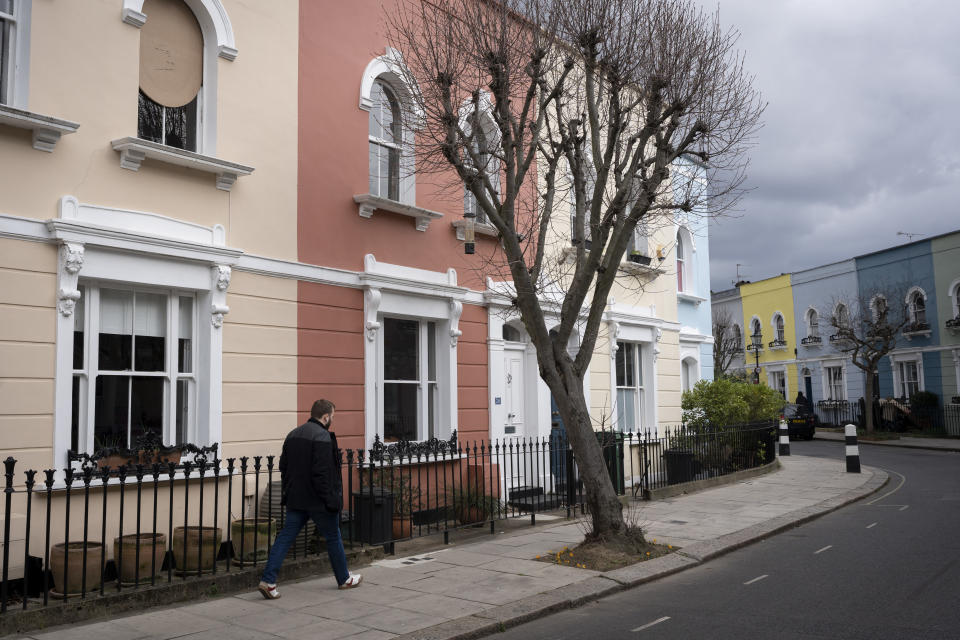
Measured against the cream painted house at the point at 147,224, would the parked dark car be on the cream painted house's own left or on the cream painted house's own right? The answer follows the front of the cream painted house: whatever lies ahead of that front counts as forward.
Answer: on the cream painted house's own left

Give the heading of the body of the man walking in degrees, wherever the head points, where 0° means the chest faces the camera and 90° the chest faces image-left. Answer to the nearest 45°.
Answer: approximately 225°

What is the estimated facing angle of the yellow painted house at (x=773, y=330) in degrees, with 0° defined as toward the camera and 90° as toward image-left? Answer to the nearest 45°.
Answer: approximately 45°

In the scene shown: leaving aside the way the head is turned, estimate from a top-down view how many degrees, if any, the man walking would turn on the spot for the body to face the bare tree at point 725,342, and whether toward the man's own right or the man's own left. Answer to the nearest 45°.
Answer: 0° — they already face it

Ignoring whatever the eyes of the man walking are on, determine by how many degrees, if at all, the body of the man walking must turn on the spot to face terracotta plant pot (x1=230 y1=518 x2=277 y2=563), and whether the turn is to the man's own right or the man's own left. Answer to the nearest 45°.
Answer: approximately 90° to the man's own left

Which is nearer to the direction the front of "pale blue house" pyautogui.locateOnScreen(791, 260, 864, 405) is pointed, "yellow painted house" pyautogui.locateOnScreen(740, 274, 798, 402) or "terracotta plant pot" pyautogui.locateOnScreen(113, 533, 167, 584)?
the terracotta plant pot

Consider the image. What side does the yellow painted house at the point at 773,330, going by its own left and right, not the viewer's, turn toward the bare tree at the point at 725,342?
right

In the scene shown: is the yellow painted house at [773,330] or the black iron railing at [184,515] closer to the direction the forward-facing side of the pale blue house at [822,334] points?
the black iron railing
